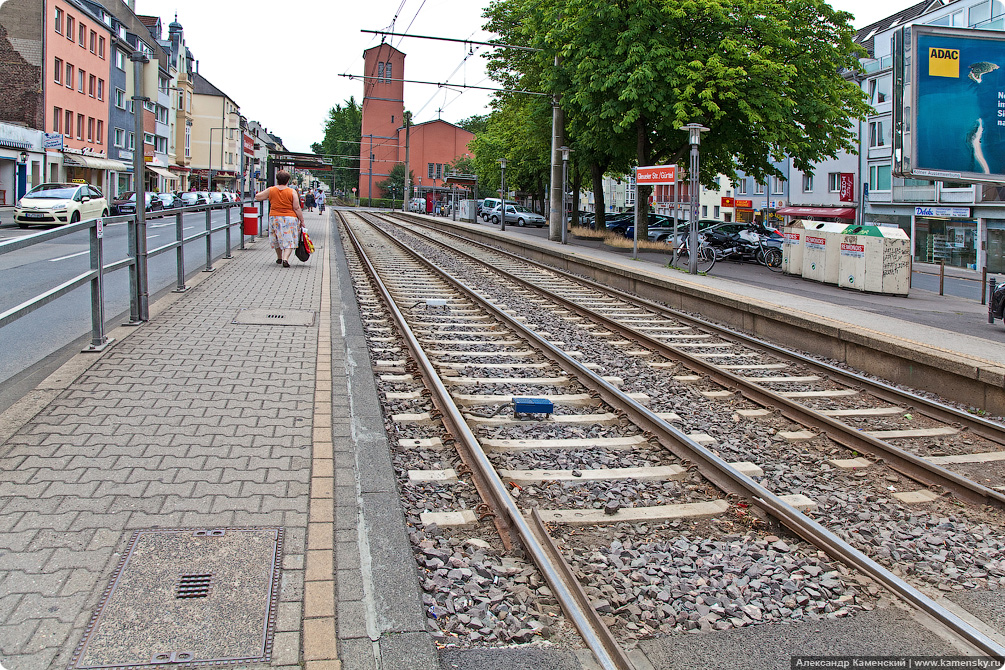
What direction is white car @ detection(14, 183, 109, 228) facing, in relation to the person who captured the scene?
facing the viewer and to the left of the viewer

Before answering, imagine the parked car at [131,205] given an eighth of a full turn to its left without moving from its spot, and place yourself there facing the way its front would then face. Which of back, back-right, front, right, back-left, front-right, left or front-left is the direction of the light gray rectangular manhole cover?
front

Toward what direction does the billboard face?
toward the camera

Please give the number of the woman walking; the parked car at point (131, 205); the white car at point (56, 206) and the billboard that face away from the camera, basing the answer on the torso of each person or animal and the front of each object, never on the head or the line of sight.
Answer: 1

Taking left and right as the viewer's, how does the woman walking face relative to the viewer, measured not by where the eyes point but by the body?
facing away from the viewer

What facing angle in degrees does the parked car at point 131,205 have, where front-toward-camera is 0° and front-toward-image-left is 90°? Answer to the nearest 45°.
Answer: approximately 45°

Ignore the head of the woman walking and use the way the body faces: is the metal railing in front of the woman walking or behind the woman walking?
behind

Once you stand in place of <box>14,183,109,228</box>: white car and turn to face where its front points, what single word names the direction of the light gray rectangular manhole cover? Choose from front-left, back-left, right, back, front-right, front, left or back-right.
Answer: front-left

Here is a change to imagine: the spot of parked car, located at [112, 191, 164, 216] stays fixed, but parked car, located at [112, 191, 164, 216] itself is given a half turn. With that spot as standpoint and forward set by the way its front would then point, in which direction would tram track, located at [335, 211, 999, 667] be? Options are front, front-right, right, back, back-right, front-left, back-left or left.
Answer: back-right

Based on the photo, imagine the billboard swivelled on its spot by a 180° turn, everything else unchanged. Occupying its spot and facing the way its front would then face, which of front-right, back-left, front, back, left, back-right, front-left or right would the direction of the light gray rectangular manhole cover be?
back-left

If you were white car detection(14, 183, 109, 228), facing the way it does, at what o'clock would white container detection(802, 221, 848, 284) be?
The white container is roughly at 9 o'clock from the white car.

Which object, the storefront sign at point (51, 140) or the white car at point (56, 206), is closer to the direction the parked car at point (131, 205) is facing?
the white car

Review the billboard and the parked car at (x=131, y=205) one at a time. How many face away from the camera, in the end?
0

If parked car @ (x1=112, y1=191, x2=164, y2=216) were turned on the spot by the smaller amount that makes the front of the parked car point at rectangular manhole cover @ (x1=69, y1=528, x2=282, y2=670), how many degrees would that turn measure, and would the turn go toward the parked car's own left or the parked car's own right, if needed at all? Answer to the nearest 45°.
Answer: approximately 45° to the parked car's own left

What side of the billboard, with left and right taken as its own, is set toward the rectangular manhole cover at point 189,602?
front

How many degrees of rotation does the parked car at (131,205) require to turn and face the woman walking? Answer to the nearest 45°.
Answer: approximately 45° to its left
